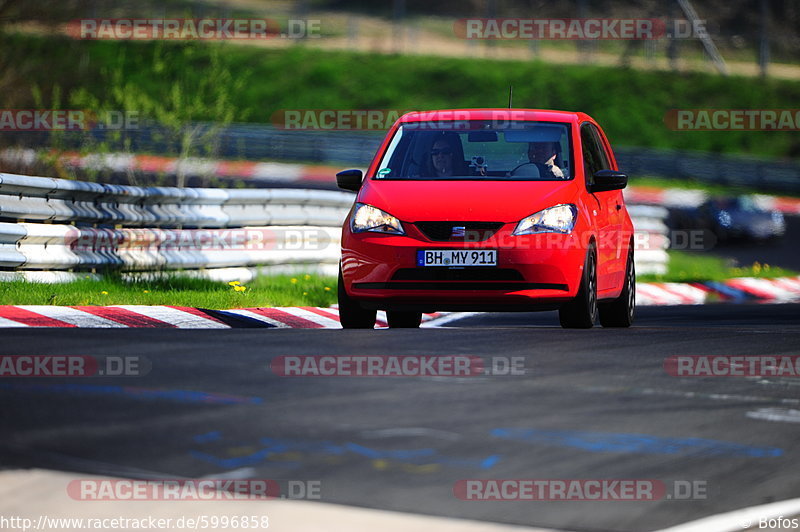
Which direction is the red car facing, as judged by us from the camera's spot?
facing the viewer

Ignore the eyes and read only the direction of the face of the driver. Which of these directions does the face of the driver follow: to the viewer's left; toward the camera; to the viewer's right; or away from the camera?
toward the camera

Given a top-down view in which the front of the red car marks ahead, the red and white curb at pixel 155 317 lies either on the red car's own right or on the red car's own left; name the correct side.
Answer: on the red car's own right

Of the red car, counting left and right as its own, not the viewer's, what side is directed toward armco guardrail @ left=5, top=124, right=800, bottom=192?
back
